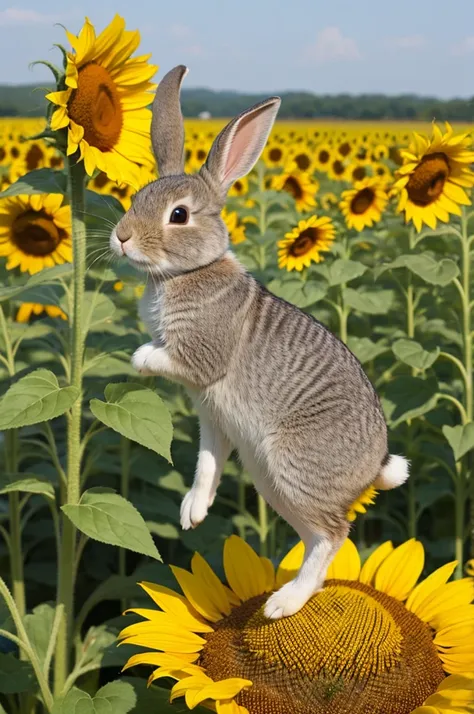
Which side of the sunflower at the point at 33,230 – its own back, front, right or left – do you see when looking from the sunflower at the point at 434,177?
left

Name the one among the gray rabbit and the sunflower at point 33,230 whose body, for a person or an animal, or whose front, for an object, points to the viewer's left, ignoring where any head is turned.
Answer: the gray rabbit

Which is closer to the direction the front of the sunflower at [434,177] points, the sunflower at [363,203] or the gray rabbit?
the gray rabbit

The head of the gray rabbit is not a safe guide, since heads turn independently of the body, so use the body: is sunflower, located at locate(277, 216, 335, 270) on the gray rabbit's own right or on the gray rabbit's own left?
on the gray rabbit's own right

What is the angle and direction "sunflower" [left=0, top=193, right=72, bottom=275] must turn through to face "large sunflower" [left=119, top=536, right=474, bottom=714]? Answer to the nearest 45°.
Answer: approximately 45° to its left

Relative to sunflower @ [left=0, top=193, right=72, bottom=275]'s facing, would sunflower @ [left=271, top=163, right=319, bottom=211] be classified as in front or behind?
behind

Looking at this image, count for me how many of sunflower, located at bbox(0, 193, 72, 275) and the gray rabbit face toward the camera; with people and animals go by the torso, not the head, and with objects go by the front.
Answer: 1

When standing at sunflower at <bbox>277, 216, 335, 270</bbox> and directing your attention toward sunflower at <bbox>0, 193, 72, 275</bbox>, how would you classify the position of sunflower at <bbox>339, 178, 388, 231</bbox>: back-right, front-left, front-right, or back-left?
back-right

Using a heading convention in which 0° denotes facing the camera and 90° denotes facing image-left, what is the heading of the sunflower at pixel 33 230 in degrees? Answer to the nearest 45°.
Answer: approximately 0°

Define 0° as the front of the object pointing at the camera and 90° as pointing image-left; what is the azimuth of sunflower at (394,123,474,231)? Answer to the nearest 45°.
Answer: approximately 45°

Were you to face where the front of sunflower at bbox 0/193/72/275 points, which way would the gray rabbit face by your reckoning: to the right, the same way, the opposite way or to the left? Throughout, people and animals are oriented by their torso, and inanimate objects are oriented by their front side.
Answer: to the right

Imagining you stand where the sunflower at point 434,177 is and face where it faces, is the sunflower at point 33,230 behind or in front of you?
in front

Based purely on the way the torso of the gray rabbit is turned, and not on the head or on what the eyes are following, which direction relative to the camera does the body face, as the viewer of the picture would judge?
to the viewer's left
